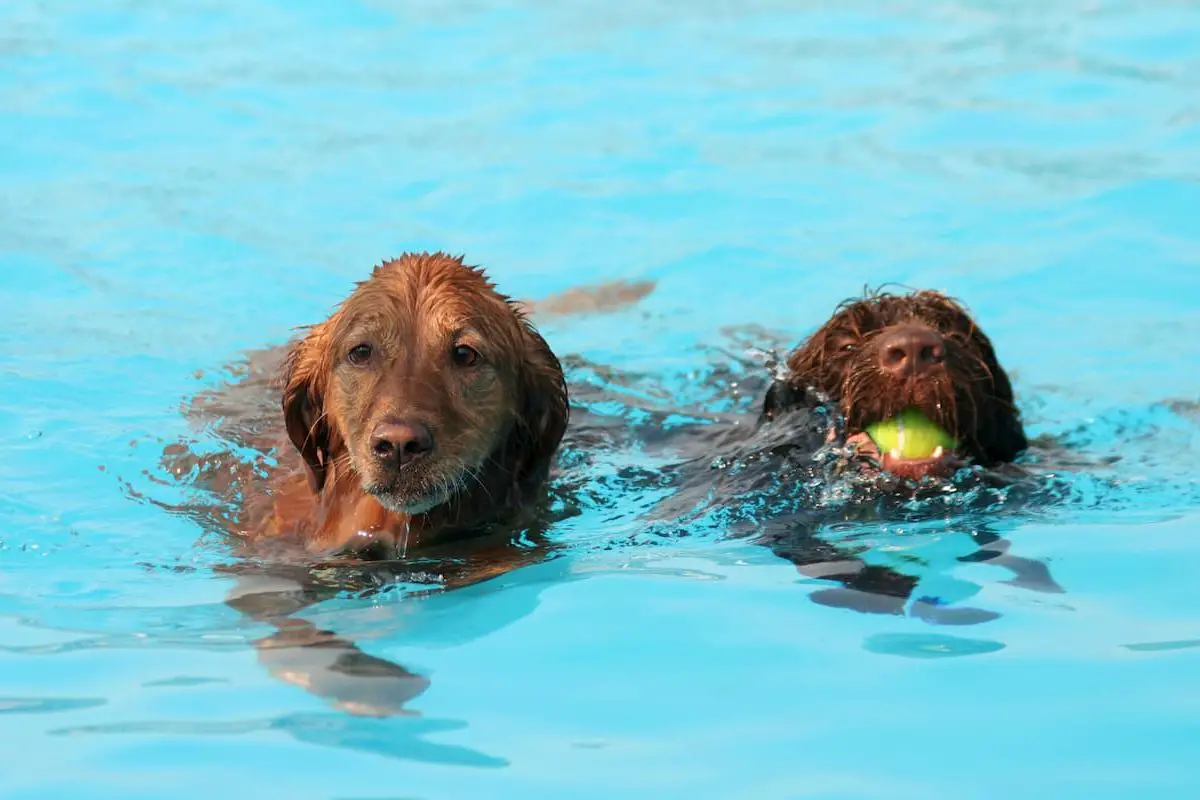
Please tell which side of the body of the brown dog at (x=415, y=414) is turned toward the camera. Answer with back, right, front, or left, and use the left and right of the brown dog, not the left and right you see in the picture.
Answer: front

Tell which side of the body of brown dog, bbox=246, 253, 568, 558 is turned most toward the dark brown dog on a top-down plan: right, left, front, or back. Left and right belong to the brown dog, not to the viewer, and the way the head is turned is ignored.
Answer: left
